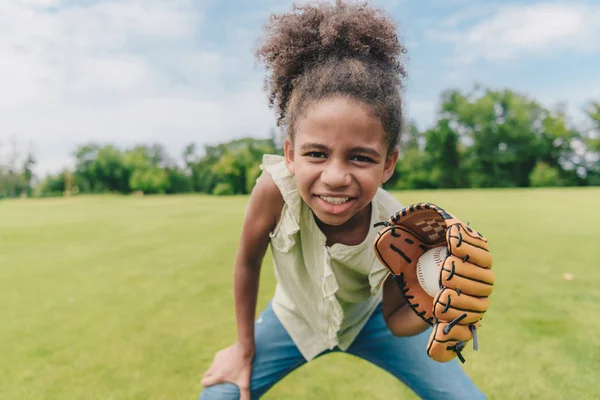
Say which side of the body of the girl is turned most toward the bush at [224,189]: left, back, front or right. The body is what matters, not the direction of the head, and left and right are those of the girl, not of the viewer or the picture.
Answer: back

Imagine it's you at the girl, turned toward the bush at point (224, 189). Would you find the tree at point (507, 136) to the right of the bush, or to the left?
right

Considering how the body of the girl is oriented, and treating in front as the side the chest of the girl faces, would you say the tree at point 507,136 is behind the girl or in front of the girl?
behind

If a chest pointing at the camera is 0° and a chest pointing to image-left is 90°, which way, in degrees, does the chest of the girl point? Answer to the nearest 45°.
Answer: approximately 0°
